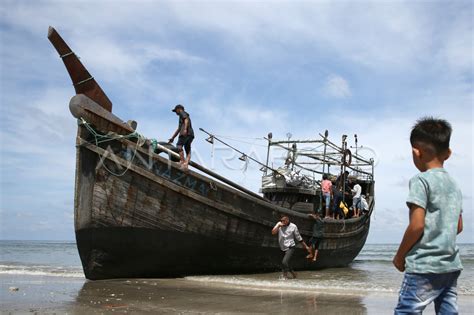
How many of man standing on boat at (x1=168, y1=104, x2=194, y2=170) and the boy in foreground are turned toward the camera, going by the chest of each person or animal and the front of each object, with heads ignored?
0

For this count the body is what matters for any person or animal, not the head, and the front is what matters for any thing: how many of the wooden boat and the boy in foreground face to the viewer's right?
0

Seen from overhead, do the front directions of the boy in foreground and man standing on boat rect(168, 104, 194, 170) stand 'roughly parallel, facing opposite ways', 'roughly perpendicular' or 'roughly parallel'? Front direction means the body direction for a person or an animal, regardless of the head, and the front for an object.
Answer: roughly perpendicular

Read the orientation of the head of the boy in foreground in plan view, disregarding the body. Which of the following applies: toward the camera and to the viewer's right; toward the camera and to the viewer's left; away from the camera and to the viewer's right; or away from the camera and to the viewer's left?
away from the camera and to the viewer's left

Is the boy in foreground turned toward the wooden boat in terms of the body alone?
yes

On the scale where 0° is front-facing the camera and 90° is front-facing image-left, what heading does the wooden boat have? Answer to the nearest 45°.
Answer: approximately 45°

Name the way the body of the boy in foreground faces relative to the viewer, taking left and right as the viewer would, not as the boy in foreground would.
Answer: facing away from the viewer and to the left of the viewer
